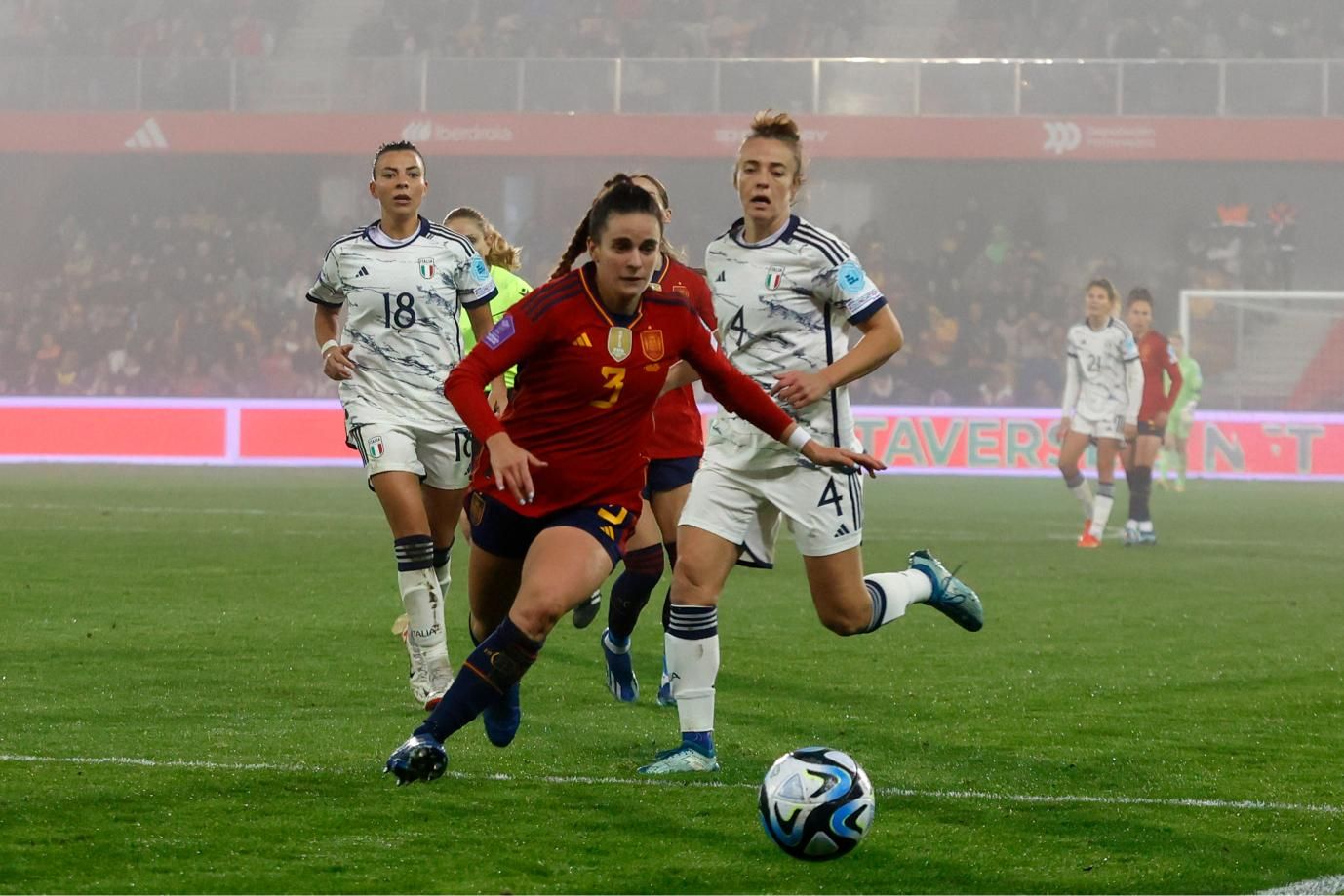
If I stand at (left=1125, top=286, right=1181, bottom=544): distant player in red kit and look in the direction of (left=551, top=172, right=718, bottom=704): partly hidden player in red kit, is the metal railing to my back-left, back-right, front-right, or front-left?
back-right

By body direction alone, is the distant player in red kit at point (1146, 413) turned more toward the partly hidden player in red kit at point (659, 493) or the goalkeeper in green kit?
the partly hidden player in red kit

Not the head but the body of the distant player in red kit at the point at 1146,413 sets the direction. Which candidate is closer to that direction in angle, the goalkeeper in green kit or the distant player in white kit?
the distant player in white kit

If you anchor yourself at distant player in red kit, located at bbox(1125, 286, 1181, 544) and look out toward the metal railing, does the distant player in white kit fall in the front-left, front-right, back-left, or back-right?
back-left

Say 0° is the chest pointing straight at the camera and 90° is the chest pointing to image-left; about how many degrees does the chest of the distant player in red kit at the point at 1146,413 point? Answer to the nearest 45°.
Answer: approximately 45°

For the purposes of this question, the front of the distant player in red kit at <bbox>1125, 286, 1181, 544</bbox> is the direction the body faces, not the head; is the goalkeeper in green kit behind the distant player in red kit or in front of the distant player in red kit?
behind

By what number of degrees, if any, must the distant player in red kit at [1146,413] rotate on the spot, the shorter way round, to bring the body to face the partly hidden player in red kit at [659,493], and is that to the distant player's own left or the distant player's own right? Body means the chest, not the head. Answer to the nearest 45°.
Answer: approximately 45° to the distant player's own left

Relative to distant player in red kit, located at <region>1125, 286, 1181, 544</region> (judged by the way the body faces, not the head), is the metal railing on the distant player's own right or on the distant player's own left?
on the distant player's own right
